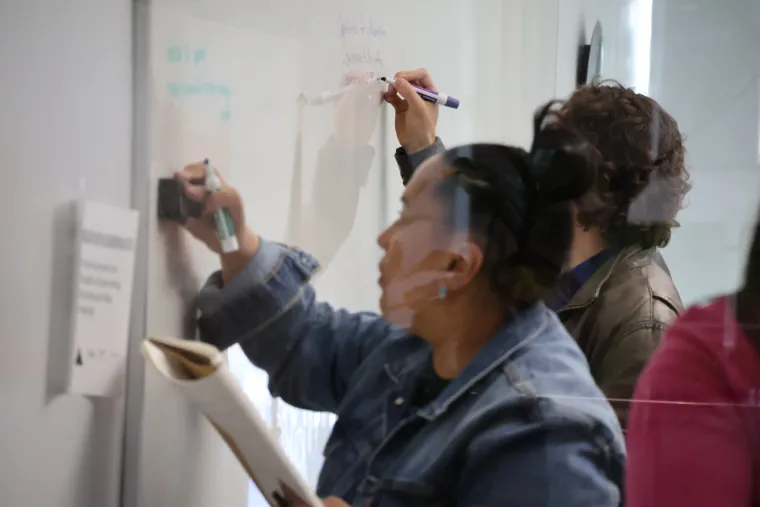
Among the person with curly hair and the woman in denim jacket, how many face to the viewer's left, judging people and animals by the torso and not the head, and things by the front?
2

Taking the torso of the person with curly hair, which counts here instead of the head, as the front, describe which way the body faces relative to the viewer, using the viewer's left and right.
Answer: facing to the left of the viewer

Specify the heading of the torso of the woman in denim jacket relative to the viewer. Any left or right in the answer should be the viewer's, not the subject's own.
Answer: facing to the left of the viewer
